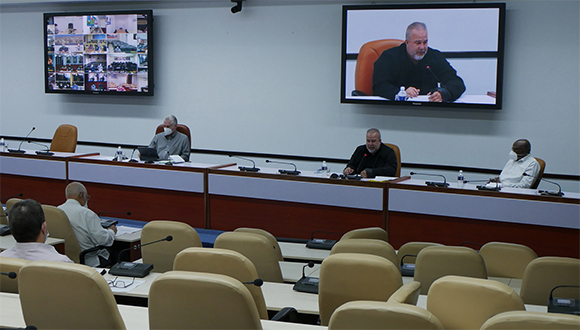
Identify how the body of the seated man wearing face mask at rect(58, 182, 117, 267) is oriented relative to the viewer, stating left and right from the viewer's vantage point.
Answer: facing away from the viewer and to the right of the viewer

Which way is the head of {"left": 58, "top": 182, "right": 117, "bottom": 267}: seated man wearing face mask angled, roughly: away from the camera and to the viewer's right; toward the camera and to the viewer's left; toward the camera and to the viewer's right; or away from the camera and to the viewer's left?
away from the camera and to the viewer's right

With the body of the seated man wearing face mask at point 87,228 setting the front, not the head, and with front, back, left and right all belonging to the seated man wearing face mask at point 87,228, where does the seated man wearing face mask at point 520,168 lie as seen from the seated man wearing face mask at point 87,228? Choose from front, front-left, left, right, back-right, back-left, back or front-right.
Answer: front-right

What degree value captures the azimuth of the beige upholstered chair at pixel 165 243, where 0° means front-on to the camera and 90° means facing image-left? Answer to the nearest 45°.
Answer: approximately 225°

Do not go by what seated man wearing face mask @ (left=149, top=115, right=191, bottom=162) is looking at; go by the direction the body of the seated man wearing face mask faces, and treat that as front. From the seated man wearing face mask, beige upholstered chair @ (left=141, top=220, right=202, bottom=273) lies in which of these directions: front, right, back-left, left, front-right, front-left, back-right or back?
front-left

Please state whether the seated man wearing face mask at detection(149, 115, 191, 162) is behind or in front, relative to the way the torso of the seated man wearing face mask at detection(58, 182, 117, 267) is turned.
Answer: in front

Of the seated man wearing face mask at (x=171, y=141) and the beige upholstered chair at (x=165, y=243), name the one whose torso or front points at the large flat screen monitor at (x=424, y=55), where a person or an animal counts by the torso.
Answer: the beige upholstered chair

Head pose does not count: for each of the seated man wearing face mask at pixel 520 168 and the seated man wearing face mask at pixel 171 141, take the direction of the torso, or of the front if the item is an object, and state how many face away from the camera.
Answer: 0

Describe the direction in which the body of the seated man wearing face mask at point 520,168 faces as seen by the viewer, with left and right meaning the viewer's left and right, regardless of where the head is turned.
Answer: facing the viewer and to the left of the viewer

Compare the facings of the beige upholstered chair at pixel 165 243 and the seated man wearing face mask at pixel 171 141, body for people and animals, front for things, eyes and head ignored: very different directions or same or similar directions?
very different directions

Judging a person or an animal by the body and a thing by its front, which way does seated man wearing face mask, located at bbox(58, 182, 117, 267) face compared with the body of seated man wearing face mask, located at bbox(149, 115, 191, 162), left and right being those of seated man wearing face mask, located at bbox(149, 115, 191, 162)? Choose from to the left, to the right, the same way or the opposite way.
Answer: the opposite way

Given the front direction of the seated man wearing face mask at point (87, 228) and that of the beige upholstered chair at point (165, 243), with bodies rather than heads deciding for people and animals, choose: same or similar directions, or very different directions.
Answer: same or similar directions

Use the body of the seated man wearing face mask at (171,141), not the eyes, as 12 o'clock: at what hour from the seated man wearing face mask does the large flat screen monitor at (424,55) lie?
The large flat screen monitor is roughly at 8 o'clock from the seated man wearing face mask.

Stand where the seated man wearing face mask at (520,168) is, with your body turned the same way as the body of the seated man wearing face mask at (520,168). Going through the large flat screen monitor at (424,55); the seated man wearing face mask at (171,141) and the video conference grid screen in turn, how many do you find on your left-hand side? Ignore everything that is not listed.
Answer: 0

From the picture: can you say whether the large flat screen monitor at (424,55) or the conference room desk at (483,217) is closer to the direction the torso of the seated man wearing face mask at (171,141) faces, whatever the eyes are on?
the conference room desk
